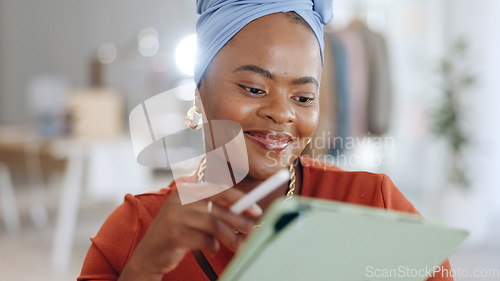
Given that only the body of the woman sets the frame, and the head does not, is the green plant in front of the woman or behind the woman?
behind

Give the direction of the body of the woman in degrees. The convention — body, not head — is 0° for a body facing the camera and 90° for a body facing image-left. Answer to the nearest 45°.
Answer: approximately 0°

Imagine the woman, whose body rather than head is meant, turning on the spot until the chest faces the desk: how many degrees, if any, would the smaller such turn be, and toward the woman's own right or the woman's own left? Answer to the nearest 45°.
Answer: approximately 135° to the woman's own right
